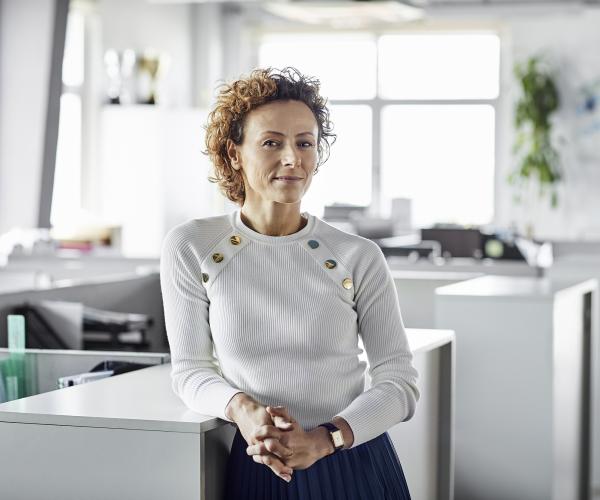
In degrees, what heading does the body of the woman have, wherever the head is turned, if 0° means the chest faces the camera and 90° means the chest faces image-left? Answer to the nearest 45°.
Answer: approximately 0°

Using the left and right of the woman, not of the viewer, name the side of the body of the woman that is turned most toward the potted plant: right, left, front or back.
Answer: back

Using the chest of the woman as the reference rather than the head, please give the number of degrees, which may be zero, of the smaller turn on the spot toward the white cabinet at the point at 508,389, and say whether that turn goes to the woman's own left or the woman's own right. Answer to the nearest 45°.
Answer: approximately 135° to the woman's own left
